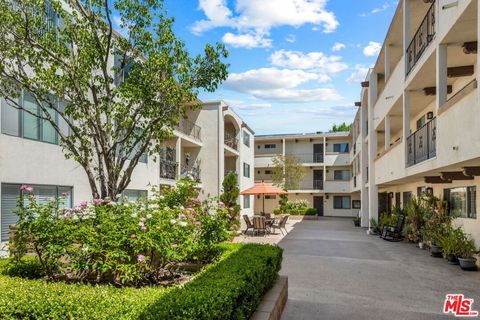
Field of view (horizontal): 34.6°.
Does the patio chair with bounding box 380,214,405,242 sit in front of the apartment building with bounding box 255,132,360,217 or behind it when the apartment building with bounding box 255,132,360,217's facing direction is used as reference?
in front

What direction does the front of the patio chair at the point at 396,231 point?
to the viewer's left

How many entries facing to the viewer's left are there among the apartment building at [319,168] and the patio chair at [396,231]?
1

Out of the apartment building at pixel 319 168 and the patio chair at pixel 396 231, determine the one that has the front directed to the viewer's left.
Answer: the patio chair

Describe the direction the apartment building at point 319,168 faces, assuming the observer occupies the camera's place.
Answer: facing the viewer

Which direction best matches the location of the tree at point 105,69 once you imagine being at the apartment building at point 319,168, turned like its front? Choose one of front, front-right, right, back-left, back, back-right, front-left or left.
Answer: front

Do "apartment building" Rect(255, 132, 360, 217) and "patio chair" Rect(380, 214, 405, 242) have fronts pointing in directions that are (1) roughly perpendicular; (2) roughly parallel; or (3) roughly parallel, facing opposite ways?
roughly perpendicular

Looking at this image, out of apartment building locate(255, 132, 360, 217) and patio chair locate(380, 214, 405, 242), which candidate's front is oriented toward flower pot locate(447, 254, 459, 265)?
the apartment building
